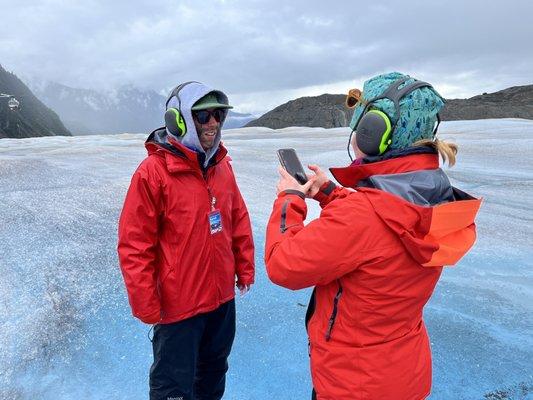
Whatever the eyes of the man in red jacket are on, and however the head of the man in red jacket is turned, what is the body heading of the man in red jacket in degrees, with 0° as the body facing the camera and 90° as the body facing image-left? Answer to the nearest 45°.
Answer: approximately 315°

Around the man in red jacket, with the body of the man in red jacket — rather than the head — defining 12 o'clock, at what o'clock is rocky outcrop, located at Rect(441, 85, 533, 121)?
The rocky outcrop is roughly at 9 o'clock from the man in red jacket.

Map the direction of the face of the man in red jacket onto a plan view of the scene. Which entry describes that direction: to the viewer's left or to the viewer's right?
to the viewer's right

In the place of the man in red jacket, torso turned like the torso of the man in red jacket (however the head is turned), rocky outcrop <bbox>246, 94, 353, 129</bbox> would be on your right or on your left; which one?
on your left

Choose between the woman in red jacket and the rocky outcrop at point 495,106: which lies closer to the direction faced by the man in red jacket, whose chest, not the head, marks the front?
the woman in red jacket

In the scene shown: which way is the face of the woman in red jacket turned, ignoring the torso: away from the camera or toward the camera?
away from the camera

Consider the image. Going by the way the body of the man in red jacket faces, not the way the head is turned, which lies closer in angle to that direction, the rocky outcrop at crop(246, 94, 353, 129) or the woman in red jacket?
the woman in red jacket
